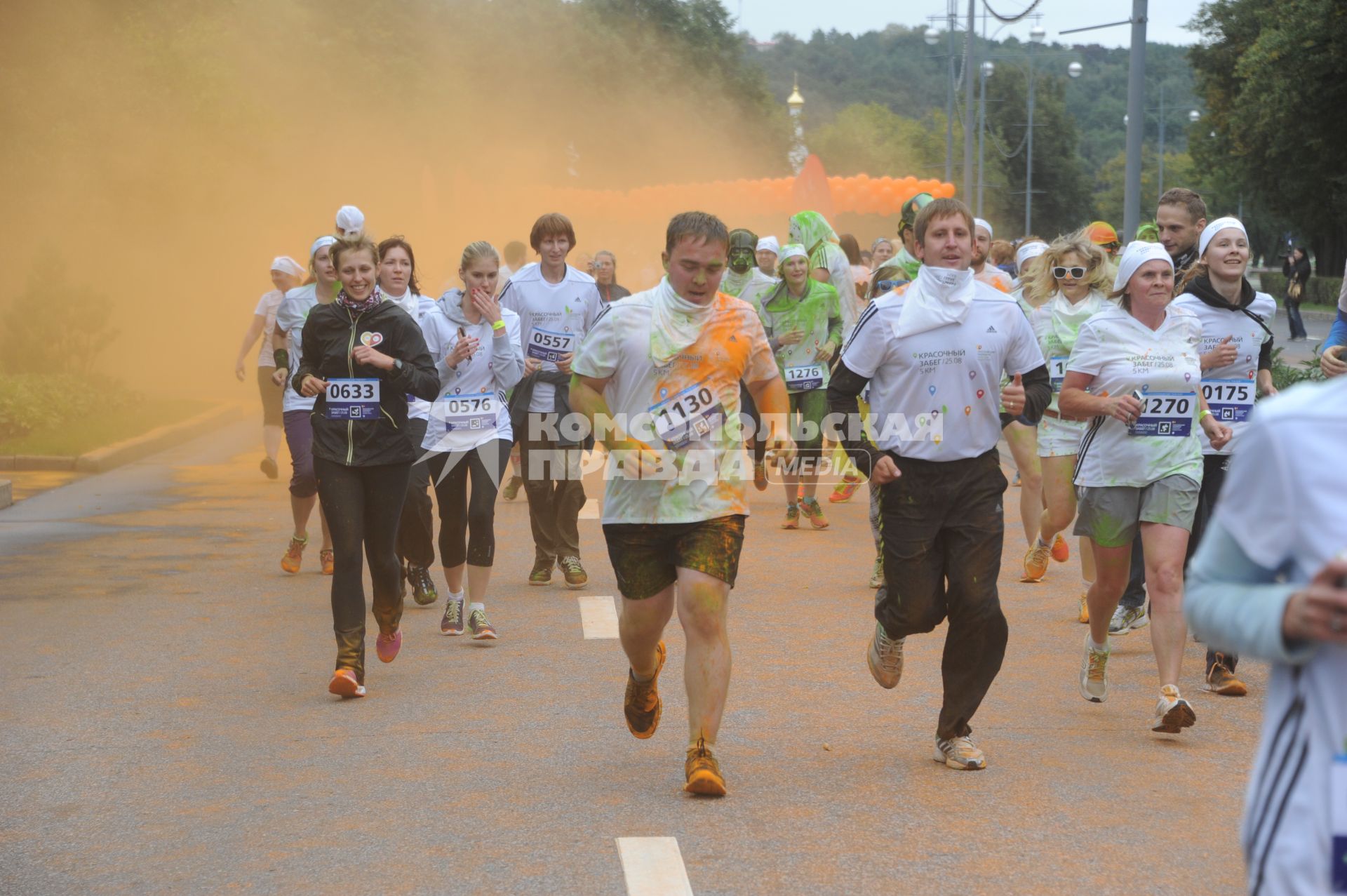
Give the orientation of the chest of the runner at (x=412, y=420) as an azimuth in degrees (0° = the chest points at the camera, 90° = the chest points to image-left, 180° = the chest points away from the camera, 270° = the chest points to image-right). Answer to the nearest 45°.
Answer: approximately 0°

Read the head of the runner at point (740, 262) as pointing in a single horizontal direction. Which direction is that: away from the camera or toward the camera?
toward the camera

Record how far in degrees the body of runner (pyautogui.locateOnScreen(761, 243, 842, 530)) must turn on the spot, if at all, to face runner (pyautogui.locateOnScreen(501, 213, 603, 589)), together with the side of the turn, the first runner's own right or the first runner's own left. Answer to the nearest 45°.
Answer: approximately 45° to the first runner's own right

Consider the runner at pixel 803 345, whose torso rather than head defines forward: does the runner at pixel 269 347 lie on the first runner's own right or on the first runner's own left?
on the first runner's own right

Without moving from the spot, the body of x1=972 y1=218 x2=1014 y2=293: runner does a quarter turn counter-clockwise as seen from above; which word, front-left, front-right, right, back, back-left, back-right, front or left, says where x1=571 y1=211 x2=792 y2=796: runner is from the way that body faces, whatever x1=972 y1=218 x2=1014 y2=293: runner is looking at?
right

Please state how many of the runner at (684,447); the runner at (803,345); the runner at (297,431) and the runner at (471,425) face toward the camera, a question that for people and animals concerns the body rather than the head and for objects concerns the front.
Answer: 4

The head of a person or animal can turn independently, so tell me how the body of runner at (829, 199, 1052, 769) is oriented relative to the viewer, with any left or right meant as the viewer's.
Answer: facing the viewer

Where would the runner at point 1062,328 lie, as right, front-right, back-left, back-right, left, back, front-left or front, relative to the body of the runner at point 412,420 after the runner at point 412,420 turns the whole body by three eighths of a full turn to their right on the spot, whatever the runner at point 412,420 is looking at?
back-right

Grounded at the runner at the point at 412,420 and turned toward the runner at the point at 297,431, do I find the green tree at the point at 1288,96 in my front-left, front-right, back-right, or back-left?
front-right

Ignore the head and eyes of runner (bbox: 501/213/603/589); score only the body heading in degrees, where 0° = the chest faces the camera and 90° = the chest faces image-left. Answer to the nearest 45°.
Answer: approximately 0°

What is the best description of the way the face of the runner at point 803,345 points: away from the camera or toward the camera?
toward the camera

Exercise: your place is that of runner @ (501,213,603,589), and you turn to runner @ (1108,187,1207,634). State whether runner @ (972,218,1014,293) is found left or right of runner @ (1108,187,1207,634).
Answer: left

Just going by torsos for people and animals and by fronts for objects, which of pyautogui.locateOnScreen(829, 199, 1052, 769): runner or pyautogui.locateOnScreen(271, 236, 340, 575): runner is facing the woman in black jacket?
pyautogui.locateOnScreen(271, 236, 340, 575): runner

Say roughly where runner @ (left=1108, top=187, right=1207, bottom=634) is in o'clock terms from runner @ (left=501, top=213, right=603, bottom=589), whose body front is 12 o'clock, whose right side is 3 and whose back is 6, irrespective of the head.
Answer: runner @ (left=1108, top=187, right=1207, bottom=634) is roughly at 10 o'clock from runner @ (left=501, top=213, right=603, bottom=589).

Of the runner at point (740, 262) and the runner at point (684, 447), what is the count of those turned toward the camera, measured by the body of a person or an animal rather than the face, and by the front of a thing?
2

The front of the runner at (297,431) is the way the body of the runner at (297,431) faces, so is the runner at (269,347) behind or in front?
behind

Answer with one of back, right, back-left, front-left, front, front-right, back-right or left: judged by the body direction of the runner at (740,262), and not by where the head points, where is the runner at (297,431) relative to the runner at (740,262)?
front-right
